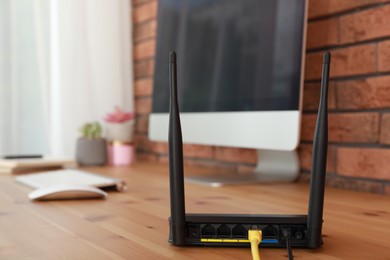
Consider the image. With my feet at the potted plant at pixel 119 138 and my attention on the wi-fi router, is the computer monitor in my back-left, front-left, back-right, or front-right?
front-left

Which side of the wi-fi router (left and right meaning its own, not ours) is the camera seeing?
back

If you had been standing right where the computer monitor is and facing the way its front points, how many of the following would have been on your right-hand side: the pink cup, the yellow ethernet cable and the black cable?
1

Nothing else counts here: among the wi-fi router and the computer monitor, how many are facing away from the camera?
1

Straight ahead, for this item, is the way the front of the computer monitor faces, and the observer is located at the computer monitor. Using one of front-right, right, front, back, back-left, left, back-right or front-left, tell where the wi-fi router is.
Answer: front-left

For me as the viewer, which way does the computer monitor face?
facing the viewer and to the left of the viewer

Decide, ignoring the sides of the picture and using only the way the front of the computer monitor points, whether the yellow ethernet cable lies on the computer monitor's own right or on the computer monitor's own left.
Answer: on the computer monitor's own left

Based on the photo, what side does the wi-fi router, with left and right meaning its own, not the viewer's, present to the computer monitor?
front
